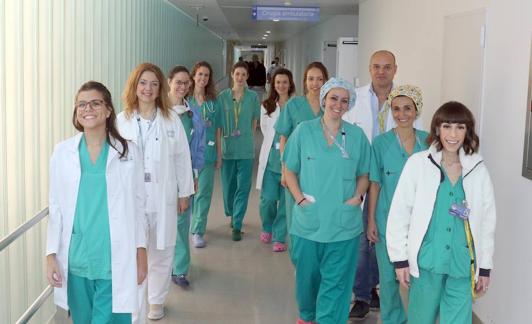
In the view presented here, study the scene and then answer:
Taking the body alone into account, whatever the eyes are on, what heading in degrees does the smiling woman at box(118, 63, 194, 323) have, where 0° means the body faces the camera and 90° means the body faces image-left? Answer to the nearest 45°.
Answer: approximately 0°

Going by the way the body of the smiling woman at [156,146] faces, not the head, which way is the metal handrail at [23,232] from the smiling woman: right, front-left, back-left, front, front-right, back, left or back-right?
front-right

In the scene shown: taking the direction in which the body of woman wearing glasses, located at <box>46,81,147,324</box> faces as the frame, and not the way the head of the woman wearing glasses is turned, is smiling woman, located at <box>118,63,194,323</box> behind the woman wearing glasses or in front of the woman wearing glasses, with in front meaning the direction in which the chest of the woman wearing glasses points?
behind

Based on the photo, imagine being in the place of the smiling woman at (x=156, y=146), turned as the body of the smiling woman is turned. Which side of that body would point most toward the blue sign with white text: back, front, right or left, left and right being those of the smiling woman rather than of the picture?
back

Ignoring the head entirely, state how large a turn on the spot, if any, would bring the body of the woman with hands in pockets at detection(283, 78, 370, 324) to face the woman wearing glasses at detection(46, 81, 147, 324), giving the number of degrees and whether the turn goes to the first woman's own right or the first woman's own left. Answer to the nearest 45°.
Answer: approximately 45° to the first woman's own right

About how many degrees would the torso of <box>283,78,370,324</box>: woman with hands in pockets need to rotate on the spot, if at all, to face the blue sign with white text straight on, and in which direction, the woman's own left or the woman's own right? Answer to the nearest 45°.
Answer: approximately 180°

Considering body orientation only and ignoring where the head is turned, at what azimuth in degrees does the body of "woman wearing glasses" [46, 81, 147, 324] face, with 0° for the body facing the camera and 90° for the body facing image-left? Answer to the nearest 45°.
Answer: approximately 0°

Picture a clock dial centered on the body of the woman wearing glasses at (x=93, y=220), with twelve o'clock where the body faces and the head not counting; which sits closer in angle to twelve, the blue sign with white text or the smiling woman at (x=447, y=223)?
the smiling woman

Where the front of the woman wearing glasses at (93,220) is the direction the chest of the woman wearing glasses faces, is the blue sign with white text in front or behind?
behind
